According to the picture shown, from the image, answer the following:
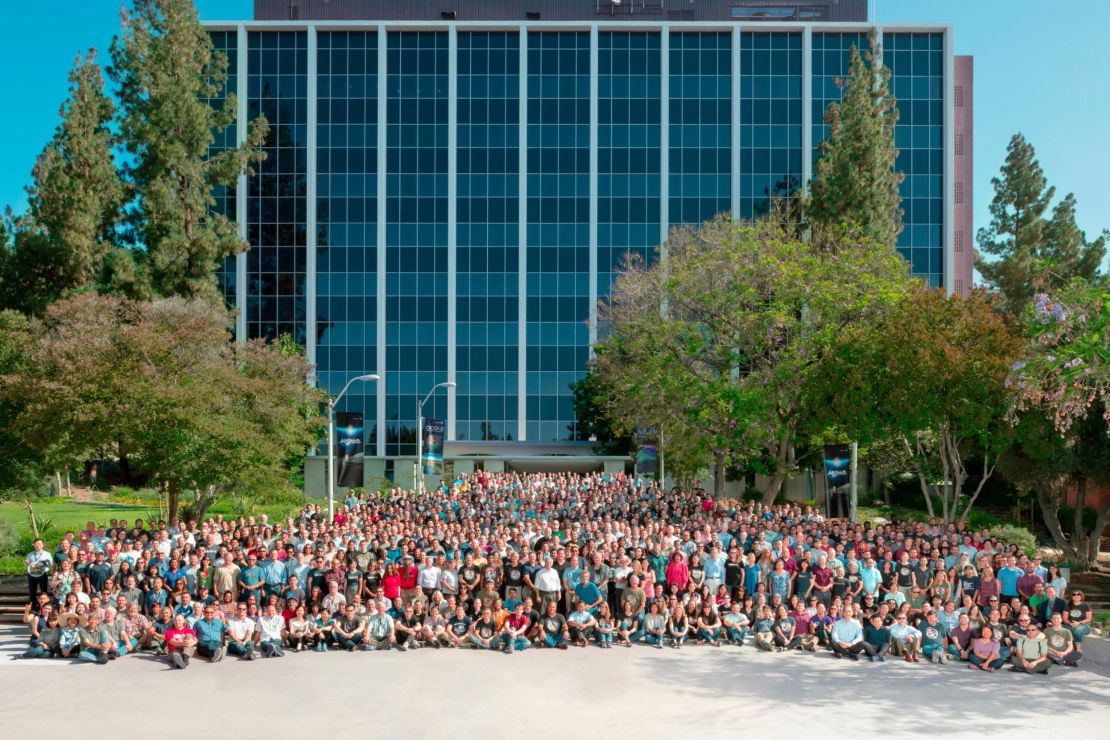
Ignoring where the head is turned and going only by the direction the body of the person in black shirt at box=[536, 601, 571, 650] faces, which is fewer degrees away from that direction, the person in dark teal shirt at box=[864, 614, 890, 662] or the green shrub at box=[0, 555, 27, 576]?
the person in dark teal shirt

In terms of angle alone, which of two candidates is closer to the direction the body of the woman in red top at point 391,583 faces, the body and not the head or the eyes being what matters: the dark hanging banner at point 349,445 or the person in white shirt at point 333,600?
the person in white shirt

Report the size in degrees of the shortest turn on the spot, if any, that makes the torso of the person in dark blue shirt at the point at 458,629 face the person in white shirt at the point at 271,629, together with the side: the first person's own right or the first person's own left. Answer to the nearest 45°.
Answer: approximately 90° to the first person's own right

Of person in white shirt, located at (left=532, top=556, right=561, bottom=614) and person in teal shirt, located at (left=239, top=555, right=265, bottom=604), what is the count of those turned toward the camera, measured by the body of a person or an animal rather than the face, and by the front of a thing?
2

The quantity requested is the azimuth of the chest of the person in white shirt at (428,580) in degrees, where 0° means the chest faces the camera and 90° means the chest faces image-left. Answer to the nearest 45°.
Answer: approximately 0°

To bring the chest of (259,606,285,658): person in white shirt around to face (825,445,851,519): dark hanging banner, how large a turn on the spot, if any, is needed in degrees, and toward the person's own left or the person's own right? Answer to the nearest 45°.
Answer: approximately 135° to the person's own left

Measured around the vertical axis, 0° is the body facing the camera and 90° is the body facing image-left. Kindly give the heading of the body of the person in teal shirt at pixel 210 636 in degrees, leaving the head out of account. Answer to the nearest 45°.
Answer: approximately 0°
